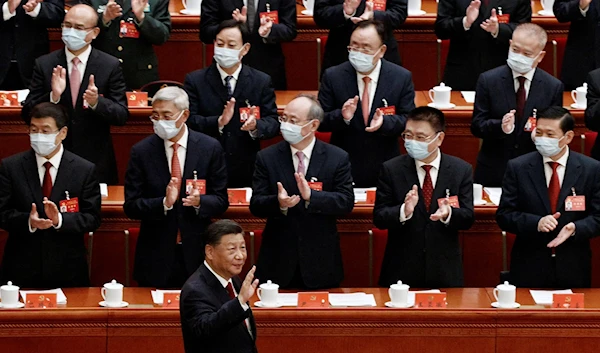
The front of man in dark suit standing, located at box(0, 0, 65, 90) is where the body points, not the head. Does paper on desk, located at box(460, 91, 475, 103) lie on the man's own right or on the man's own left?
on the man's own left

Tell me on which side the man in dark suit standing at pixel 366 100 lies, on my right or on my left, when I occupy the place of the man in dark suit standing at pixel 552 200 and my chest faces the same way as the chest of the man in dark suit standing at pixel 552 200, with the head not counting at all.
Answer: on my right

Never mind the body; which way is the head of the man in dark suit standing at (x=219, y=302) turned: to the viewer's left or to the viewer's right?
to the viewer's right

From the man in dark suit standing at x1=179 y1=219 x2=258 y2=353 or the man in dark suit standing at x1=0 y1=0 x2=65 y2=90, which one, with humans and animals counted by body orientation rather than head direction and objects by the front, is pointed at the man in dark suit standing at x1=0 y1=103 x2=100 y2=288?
the man in dark suit standing at x1=0 y1=0 x2=65 y2=90

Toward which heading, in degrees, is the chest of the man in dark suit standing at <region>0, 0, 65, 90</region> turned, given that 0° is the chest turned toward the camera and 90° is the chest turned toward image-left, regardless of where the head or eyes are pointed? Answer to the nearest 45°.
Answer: approximately 0°

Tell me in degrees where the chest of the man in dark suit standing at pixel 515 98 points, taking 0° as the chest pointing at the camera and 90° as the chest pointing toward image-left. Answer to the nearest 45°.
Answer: approximately 0°
